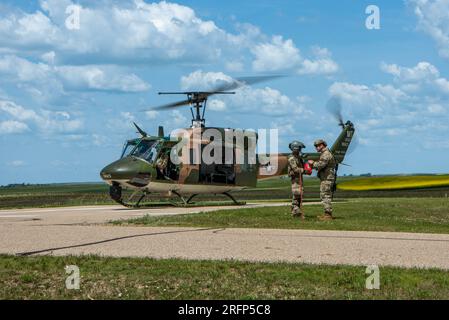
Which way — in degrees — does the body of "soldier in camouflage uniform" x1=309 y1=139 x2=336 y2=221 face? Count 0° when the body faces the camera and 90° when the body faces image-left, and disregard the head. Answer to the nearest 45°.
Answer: approximately 90°

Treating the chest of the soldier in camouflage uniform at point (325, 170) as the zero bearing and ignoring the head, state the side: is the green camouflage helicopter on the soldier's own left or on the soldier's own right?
on the soldier's own right

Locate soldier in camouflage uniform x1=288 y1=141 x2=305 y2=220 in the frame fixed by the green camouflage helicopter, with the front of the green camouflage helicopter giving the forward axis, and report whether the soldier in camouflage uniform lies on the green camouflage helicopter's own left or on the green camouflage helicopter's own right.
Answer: on the green camouflage helicopter's own left

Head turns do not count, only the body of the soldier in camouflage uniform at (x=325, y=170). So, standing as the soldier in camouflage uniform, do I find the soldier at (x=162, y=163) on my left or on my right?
on my right

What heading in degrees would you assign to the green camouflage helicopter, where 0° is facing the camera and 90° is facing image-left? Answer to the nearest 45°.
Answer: approximately 45°

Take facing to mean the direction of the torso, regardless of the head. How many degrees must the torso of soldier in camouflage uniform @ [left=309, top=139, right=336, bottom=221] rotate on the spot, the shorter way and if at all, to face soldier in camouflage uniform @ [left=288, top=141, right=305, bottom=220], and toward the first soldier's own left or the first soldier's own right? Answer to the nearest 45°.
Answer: approximately 45° to the first soldier's own right
